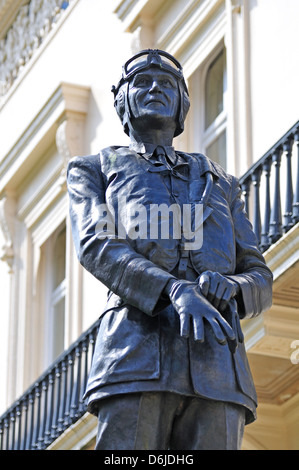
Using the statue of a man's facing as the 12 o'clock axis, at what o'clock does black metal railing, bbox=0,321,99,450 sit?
The black metal railing is roughly at 6 o'clock from the statue of a man.

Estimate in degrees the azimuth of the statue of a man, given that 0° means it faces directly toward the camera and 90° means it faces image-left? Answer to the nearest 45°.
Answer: approximately 0°

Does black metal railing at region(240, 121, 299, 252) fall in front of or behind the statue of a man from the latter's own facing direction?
behind
